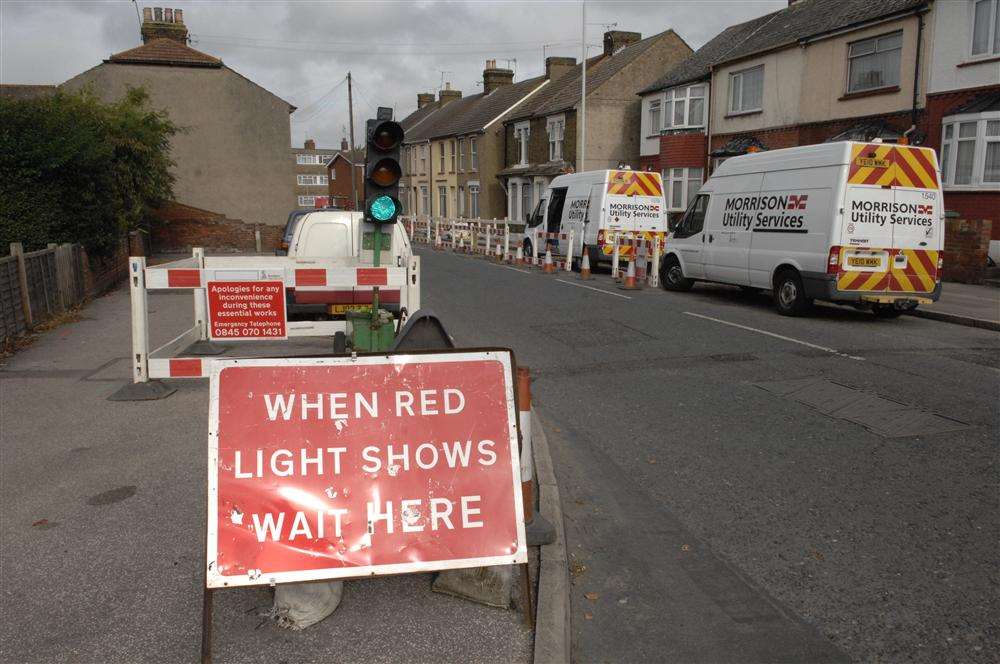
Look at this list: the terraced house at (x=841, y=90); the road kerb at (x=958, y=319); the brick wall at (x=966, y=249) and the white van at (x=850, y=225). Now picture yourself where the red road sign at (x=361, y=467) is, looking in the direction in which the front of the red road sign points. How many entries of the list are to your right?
0

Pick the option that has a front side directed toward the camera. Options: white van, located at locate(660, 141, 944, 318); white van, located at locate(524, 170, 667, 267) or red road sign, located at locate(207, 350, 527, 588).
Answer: the red road sign

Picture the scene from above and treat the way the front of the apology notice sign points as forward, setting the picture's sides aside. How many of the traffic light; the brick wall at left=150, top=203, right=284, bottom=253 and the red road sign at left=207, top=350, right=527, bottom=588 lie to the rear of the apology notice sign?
1

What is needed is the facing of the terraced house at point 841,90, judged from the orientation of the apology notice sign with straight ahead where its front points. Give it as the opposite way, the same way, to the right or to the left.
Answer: to the right

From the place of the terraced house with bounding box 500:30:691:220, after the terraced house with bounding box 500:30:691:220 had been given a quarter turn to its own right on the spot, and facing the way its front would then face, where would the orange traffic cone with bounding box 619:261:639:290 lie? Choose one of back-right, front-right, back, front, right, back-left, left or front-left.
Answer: back-left

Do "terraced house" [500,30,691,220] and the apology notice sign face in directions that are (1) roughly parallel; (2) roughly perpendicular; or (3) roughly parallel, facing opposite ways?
roughly perpendicular

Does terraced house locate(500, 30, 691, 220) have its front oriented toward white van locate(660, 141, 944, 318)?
no

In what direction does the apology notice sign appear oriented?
toward the camera

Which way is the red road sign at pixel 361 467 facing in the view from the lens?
facing the viewer

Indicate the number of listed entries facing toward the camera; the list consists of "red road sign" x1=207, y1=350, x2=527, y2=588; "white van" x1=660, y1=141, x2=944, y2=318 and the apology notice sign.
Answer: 2

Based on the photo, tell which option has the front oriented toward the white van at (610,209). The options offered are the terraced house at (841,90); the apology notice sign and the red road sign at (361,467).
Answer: the terraced house

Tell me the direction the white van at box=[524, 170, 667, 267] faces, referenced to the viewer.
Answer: facing away from the viewer and to the left of the viewer

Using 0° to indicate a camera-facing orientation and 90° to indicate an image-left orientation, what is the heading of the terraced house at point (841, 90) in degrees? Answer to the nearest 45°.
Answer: approximately 45°

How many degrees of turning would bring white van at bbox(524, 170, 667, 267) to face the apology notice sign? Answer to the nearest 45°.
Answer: approximately 135° to its left

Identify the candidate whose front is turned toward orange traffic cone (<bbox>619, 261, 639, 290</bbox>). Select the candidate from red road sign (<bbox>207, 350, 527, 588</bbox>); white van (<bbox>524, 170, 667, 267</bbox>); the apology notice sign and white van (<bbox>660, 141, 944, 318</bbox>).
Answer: white van (<bbox>660, 141, 944, 318</bbox>)

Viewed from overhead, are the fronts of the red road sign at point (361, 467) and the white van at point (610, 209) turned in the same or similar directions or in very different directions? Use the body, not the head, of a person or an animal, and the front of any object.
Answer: very different directions

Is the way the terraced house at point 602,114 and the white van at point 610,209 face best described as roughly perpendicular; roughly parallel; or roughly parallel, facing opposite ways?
roughly perpendicular

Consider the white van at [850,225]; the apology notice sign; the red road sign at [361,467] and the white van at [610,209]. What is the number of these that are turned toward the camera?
2

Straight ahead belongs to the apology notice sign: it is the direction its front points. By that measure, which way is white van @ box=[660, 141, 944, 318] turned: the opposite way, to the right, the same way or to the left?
the opposite way

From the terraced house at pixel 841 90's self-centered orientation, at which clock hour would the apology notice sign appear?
The apology notice sign is roughly at 11 o'clock from the terraced house.

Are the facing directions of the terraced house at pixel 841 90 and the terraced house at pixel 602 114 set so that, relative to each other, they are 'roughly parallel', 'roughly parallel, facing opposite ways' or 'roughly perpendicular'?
roughly parallel

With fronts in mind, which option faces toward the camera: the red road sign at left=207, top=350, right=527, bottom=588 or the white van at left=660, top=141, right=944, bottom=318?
the red road sign
